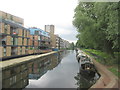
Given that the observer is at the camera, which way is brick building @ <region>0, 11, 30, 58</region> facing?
facing the viewer and to the right of the viewer
